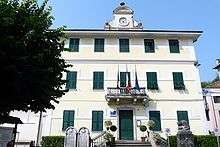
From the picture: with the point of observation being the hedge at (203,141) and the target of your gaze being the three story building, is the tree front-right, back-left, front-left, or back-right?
front-left

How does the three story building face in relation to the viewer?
toward the camera

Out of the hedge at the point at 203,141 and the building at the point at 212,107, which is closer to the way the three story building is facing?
the hedge

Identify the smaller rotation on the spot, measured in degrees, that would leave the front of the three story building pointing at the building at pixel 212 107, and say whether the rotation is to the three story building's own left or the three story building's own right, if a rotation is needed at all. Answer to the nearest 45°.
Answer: approximately 135° to the three story building's own left

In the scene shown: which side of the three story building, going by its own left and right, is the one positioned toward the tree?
front

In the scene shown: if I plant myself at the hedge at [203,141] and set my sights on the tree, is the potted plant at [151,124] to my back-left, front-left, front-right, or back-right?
front-right
